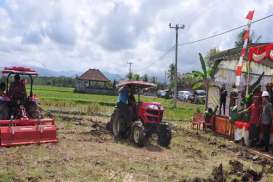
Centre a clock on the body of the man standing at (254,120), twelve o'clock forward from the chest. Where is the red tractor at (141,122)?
The red tractor is roughly at 11 o'clock from the man standing.

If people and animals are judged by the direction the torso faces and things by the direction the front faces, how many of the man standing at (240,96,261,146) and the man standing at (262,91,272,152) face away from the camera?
0

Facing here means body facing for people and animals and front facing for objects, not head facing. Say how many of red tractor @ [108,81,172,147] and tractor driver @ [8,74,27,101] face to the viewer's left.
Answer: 0

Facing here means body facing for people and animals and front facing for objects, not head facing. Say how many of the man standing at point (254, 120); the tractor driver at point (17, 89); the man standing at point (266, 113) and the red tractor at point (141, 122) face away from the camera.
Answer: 1

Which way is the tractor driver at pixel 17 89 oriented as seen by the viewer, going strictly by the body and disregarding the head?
away from the camera

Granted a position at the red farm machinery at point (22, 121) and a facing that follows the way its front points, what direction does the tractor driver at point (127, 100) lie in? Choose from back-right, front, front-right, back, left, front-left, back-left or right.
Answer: right

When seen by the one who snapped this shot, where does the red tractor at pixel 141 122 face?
facing the viewer and to the right of the viewer

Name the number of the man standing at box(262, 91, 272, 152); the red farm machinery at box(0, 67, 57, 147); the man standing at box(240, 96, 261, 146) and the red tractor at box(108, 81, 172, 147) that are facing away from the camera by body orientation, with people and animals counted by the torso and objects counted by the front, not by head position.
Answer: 1

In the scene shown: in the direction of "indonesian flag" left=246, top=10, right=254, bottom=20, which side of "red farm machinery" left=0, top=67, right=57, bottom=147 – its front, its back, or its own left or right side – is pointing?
right

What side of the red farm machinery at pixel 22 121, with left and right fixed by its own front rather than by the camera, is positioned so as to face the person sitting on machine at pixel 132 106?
right

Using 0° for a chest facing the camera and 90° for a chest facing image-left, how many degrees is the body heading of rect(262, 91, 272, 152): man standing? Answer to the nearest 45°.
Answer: approximately 90°

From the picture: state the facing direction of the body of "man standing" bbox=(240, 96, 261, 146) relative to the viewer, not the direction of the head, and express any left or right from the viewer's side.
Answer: facing to the left of the viewer

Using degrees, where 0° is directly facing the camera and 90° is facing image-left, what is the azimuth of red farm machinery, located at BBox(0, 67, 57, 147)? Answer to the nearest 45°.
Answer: approximately 180°
